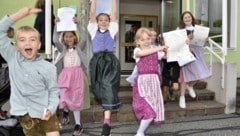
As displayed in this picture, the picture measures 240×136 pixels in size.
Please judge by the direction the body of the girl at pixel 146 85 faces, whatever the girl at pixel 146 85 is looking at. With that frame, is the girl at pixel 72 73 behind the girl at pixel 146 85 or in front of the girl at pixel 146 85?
behind

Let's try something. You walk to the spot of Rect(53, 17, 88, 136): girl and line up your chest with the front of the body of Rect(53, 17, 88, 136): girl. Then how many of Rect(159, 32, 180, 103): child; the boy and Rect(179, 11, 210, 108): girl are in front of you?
1

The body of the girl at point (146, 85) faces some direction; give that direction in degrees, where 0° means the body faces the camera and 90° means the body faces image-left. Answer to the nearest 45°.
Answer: approximately 315°

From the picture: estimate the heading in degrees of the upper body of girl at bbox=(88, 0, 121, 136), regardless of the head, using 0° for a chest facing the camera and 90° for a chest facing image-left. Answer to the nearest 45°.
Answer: approximately 0°

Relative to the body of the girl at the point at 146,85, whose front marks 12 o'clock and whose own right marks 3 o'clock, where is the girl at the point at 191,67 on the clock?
the girl at the point at 191,67 is roughly at 8 o'clock from the girl at the point at 146,85.

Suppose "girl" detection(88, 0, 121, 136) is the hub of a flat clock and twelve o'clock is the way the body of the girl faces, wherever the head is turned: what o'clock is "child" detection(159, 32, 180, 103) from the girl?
The child is roughly at 7 o'clock from the girl.

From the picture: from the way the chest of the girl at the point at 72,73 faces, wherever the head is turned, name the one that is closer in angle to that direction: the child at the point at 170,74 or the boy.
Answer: the boy

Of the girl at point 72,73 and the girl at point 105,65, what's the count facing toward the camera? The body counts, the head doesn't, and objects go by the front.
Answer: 2

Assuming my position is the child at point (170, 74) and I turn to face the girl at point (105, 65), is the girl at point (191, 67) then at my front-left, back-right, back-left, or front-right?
back-left
